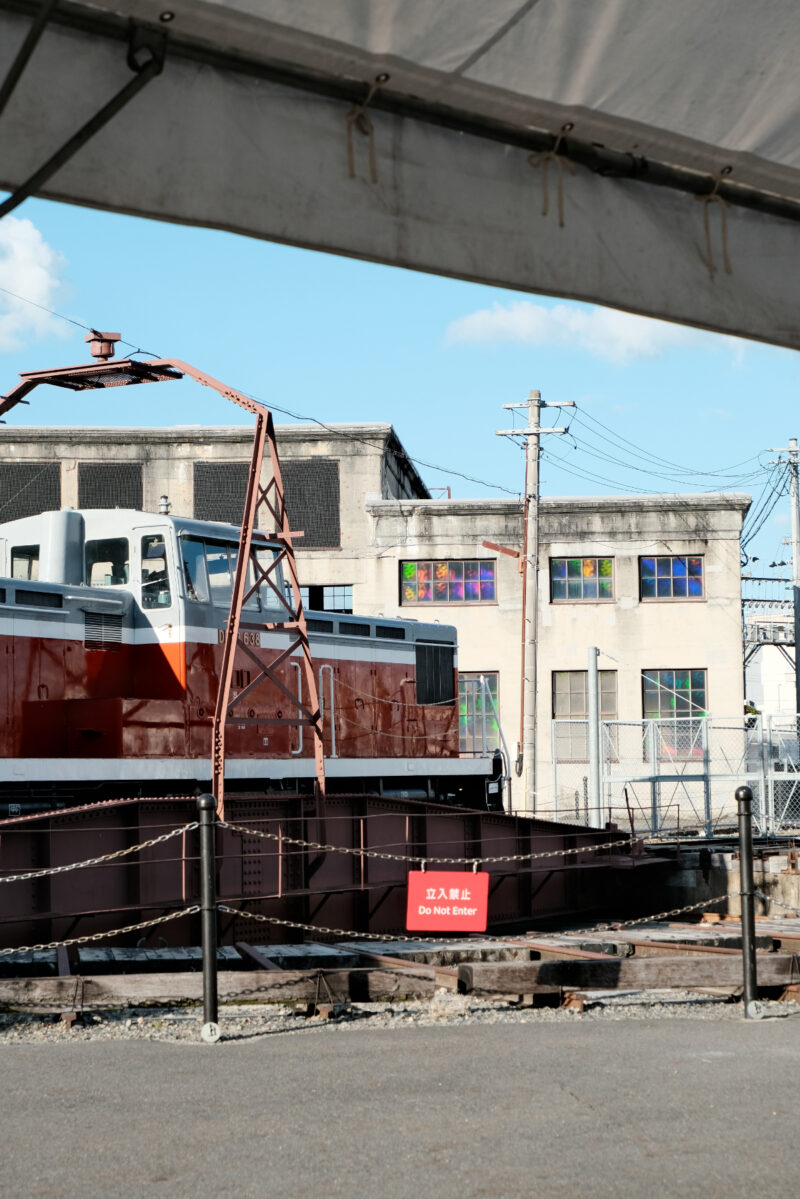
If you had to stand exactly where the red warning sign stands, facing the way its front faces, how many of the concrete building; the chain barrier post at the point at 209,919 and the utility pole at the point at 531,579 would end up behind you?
2

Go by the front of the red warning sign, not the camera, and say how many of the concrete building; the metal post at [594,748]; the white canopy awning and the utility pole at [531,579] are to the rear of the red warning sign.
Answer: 3

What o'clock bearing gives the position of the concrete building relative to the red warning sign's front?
The concrete building is roughly at 6 o'clock from the red warning sign.

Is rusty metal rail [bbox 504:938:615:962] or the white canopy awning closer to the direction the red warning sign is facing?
the white canopy awning

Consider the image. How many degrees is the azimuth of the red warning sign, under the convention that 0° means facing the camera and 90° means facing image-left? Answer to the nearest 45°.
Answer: approximately 0°

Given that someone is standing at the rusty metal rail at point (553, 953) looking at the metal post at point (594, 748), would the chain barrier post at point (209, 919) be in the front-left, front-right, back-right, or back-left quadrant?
back-left

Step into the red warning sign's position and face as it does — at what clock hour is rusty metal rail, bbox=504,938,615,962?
The rusty metal rail is roughly at 8 o'clock from the red warning sign.

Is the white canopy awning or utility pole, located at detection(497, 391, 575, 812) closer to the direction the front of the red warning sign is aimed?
the white canopy awning

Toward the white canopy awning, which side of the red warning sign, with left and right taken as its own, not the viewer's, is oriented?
front

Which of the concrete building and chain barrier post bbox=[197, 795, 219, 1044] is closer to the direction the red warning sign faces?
the chain barrier post
